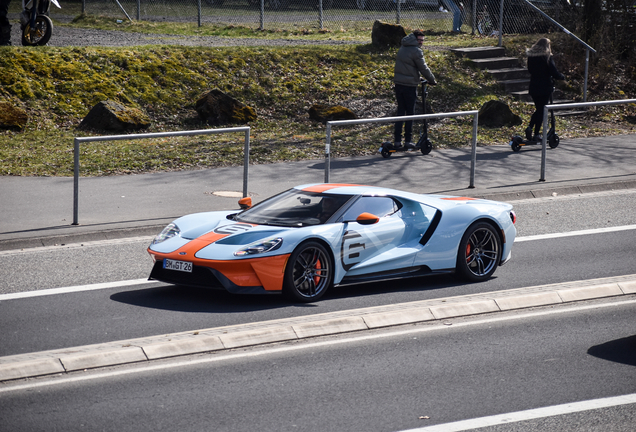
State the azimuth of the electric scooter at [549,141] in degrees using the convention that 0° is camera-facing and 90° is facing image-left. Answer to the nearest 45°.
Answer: approximately 270°

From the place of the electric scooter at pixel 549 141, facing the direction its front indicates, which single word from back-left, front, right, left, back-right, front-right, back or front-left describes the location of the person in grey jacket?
back

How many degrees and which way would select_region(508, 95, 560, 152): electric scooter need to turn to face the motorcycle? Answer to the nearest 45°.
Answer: approximately 180°

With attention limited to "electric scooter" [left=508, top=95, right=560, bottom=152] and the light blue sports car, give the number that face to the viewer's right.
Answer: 1

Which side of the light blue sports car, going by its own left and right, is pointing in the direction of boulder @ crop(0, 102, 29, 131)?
right

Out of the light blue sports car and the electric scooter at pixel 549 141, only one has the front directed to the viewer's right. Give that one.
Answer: the electric scooter

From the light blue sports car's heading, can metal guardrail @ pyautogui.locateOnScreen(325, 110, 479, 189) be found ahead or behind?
behind
